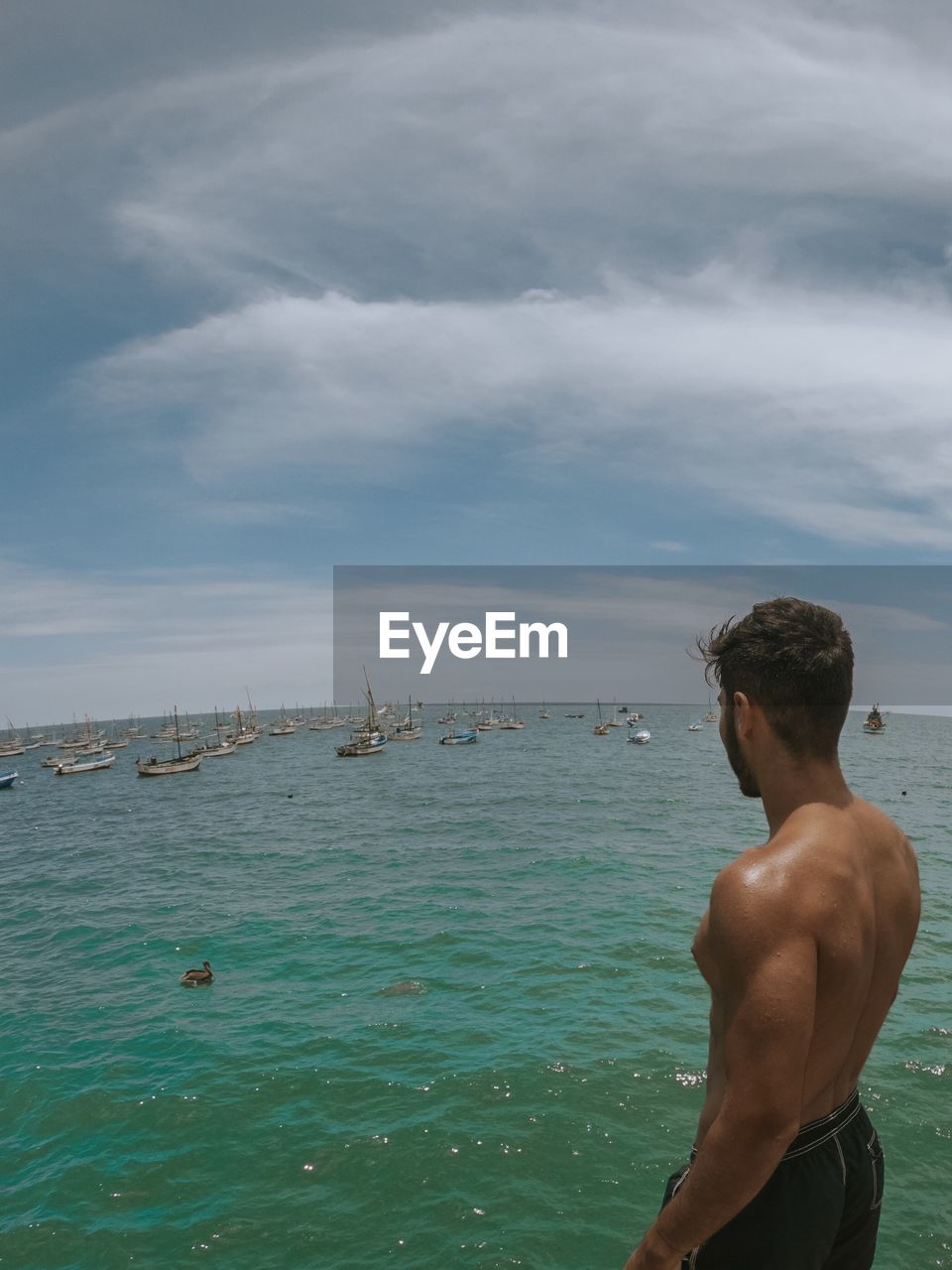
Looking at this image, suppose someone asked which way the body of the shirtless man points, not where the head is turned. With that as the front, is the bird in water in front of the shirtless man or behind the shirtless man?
in front

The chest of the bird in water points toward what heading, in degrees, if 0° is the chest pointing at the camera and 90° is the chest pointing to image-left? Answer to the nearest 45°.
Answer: approximately 270°

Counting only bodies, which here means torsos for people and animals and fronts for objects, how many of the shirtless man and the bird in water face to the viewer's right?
1

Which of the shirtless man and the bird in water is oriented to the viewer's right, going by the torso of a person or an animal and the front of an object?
the bird in water

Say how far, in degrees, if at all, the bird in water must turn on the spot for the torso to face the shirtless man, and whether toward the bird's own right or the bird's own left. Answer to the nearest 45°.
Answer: approximately 90° to the bird's own right

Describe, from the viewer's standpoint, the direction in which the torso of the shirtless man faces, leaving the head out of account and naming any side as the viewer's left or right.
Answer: facing away from the viewer and to the left of the viewer
